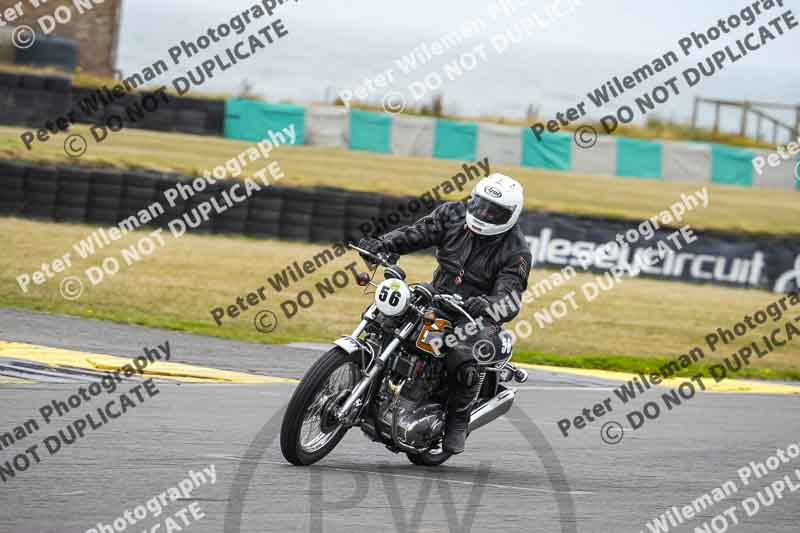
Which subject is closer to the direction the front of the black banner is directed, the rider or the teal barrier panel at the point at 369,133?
the rider

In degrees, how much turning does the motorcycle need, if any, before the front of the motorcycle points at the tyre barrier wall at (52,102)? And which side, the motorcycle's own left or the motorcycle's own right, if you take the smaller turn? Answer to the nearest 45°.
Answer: approximately 135° to the motorcycle's own right

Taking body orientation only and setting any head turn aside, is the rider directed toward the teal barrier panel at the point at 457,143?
no

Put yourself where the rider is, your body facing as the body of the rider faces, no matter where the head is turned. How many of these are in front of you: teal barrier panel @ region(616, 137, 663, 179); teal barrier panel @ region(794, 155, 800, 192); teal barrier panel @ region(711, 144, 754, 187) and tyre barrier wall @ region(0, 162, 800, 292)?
0

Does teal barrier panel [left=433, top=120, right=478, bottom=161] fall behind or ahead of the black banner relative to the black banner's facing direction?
behind

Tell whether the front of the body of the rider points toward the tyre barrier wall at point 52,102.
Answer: no

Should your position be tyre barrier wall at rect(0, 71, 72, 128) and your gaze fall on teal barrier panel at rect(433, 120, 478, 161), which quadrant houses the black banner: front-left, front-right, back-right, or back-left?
front-right

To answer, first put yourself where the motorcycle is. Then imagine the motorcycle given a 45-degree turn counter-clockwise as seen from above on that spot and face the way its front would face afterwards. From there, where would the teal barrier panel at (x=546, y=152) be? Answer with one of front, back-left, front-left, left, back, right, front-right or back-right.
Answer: back

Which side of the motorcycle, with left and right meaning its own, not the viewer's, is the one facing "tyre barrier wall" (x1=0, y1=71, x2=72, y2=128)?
right

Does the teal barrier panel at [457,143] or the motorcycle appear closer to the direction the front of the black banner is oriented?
the motorcycle

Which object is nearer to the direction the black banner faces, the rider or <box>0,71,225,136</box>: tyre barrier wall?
the rider

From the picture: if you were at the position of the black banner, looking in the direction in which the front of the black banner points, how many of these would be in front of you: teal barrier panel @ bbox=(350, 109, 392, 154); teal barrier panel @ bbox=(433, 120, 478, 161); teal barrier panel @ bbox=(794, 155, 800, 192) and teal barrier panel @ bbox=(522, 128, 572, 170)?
0

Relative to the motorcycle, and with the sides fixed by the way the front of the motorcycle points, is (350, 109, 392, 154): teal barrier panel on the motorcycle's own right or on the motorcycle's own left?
on the motorcycle's own right

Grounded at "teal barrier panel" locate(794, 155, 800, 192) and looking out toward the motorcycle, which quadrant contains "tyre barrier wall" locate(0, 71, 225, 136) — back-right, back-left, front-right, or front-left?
front-right

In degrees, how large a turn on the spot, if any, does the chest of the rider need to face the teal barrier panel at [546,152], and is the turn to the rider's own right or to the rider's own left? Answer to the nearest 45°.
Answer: approximately 135° to the rider's own right

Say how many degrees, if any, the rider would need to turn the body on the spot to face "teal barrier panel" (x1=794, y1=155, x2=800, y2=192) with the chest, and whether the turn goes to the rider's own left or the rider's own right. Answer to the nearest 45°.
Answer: approximately 135° to the rider's own right

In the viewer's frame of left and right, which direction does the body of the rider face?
facing the viewer and to the left of the viewer

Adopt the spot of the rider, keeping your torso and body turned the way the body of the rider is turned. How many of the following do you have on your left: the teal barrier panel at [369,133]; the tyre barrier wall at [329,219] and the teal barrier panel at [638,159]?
0

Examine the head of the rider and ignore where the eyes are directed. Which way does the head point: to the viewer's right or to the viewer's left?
to the viewer's left

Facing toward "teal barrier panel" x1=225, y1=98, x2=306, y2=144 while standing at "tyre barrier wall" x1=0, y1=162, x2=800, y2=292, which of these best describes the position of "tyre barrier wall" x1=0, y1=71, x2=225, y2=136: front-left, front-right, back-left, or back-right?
front-left

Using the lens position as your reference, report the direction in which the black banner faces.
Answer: facing the viewer
